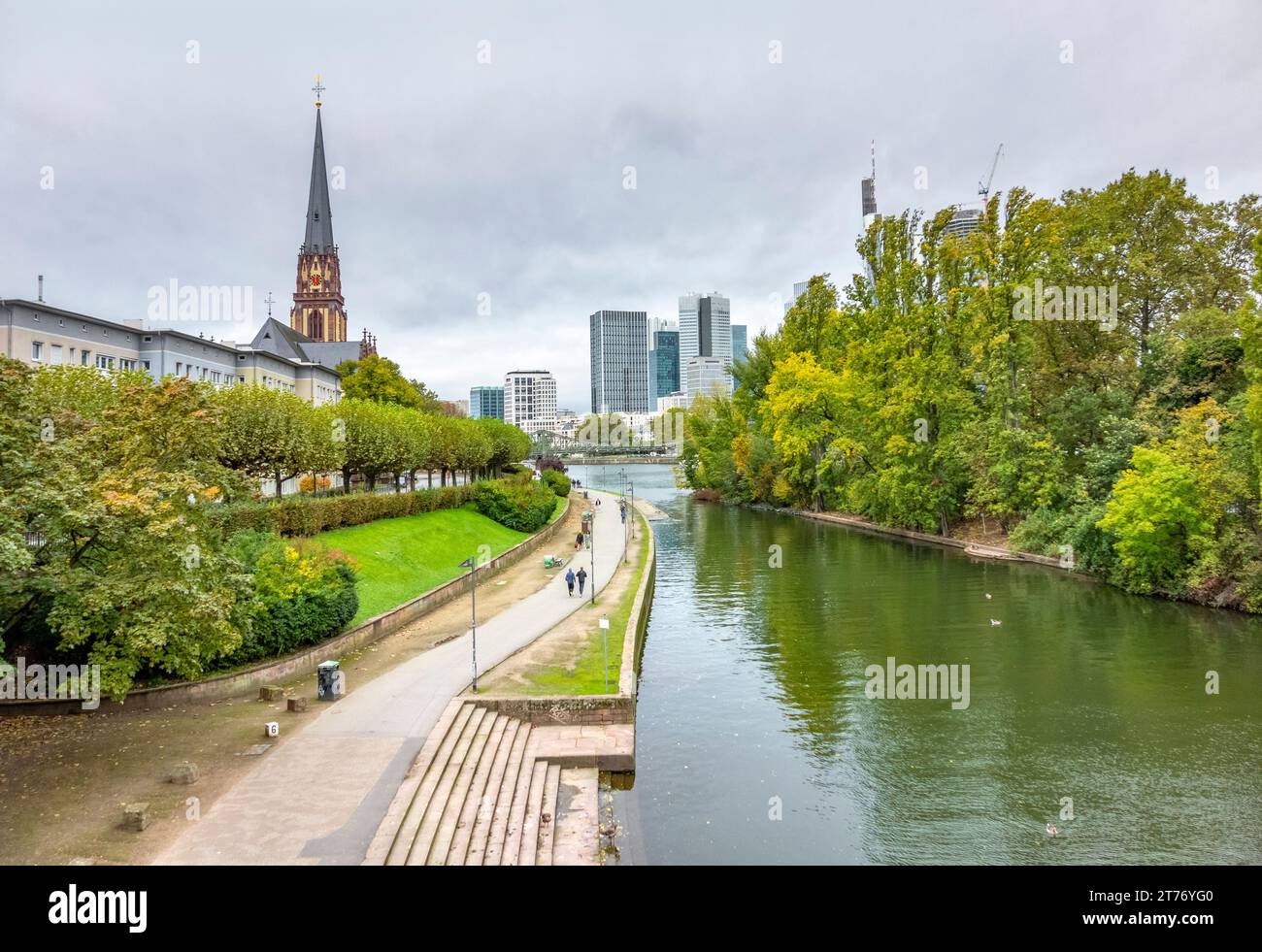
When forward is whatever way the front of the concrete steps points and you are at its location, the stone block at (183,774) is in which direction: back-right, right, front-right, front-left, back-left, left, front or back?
back

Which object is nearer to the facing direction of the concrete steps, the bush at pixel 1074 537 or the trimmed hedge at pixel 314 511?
the bush

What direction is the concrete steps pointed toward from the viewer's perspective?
to the viewer's right

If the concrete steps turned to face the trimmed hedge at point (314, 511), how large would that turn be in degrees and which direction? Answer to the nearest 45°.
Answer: approximately 90° to its left
